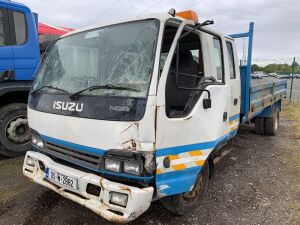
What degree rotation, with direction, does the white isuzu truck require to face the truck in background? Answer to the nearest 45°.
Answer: approximately 90° to its right

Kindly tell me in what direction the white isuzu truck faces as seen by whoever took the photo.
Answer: facing the viewer and to the left of the viewer

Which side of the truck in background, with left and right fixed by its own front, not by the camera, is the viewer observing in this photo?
left

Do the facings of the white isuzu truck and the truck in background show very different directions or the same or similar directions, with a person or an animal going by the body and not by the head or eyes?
same or similar directions

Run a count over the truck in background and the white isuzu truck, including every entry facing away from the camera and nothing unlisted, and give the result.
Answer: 0

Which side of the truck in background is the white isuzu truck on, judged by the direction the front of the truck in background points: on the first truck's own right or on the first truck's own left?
on the first truck's own left
